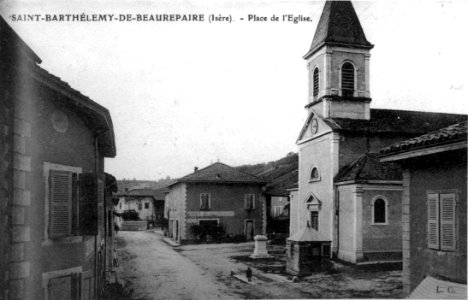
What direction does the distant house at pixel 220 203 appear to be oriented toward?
toward the camera

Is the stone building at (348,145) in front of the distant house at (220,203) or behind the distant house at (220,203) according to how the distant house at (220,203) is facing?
in front

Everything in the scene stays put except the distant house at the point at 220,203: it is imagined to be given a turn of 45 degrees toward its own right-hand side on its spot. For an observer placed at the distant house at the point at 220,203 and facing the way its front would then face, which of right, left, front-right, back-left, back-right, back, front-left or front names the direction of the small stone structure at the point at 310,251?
front-left

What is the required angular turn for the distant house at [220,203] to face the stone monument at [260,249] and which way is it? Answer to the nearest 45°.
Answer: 0° — it already faces it

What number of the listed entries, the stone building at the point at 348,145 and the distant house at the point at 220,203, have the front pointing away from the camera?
0

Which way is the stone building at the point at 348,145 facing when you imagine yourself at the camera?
facing the viewer and to the left of the viewer

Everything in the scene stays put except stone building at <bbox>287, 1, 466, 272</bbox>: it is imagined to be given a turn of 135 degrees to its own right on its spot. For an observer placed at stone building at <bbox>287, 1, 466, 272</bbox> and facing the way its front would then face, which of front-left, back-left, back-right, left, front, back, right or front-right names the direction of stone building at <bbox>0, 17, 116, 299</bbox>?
back

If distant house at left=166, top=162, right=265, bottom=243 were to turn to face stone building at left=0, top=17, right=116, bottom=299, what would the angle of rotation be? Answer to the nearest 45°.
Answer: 0° — it already faces it

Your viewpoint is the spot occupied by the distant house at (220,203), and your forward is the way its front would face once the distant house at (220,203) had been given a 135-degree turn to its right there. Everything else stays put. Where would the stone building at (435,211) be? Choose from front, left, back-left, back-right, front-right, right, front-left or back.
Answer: back-left

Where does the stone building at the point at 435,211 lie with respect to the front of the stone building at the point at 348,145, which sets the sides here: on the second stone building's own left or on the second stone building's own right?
on the second stone building's own left
